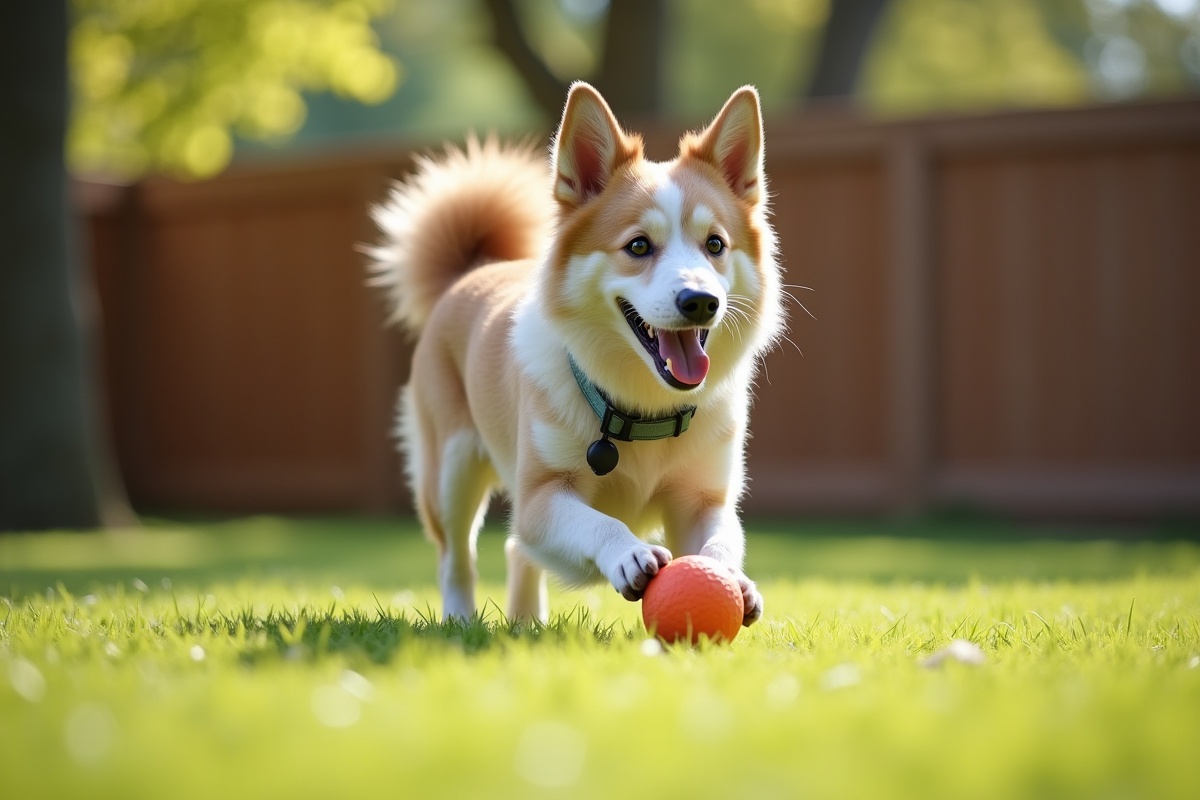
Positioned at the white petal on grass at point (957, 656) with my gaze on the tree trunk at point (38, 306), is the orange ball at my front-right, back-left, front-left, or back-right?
front-left

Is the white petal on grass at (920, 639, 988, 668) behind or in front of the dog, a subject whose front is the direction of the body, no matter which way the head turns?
in front

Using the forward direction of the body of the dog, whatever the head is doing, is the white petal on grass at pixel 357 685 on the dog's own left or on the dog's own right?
on the dog's own right

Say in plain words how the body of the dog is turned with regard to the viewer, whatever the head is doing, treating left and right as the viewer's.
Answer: facing the viewer and to the right of the viewer

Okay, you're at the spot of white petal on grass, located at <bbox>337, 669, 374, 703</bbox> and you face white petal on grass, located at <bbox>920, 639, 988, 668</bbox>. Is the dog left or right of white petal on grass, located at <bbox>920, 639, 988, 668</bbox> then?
left

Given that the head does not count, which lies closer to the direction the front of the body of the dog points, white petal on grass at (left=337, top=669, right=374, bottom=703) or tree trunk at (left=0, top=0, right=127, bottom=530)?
the white petal on grass

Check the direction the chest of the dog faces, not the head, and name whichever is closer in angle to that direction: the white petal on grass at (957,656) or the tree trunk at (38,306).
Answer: the white petal on grass

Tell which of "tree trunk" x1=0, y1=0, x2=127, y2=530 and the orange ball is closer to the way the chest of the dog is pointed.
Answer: the orange ball

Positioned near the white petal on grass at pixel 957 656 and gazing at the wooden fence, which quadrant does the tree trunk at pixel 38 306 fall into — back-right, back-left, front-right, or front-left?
front-left

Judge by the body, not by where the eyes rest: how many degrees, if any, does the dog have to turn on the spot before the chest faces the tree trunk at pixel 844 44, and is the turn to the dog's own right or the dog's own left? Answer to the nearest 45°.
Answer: approximately 135° to the dog's own left

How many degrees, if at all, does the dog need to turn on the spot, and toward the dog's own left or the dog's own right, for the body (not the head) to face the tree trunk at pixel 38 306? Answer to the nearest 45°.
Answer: approximately 180°

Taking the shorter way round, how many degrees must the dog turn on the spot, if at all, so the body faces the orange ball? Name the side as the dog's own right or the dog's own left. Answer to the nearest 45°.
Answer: approximately 45° to the dog's own right

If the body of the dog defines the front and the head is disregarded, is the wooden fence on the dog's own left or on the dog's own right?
on the dog's own left

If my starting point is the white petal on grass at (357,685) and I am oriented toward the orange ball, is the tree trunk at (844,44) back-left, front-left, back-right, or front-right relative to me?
front-left
